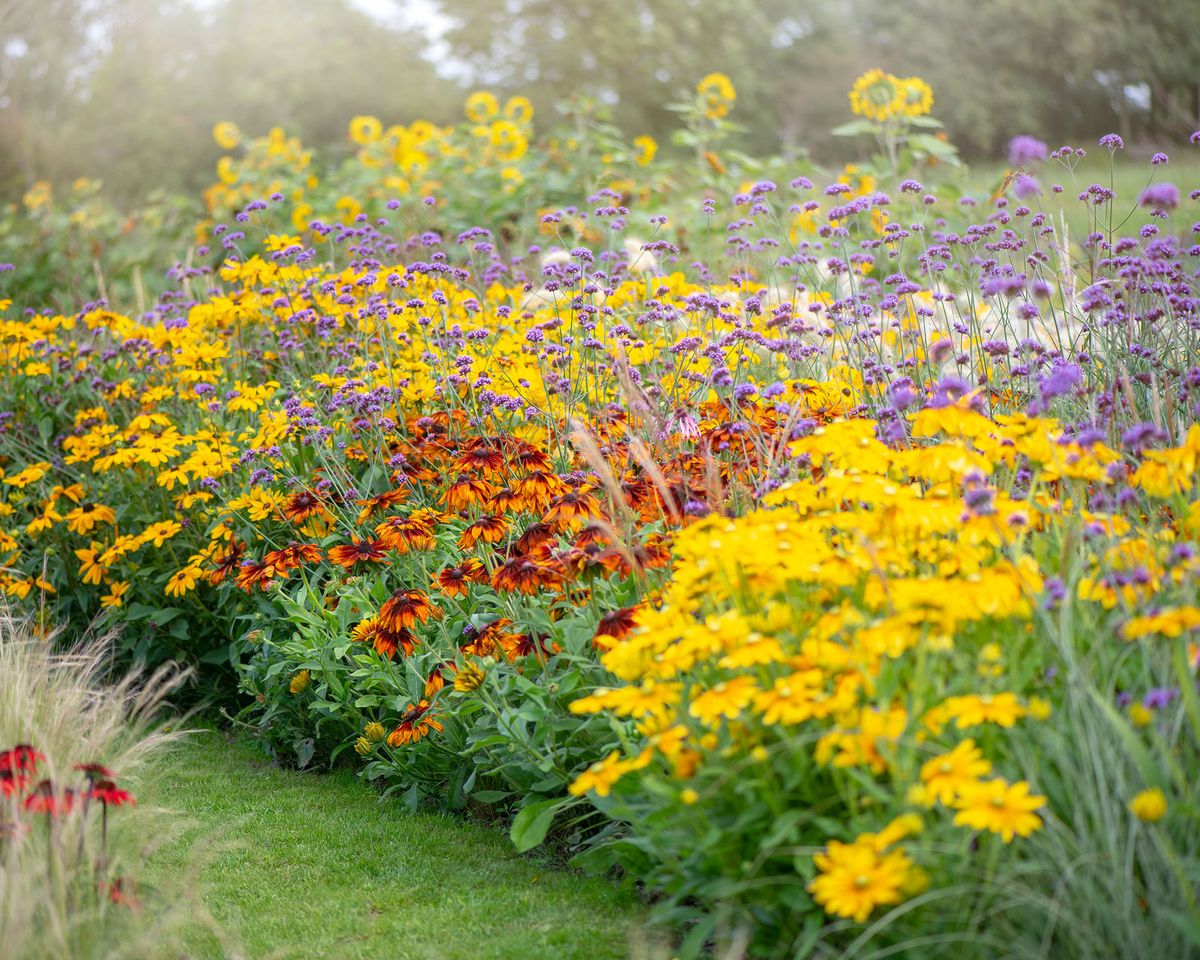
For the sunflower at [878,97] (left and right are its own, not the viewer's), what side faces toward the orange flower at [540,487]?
front

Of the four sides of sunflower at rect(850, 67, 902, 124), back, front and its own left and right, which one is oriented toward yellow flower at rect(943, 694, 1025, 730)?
front

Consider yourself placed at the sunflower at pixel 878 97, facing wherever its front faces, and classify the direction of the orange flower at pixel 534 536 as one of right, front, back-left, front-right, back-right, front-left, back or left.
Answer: front

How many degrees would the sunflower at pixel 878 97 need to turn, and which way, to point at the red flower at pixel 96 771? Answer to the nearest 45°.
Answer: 0° — it already faces it

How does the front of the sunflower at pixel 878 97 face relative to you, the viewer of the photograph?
facing the viewer

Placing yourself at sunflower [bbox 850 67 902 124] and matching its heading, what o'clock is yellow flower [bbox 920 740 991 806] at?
The yellow flower is roughly at 12 o'clock from the sunflower.
